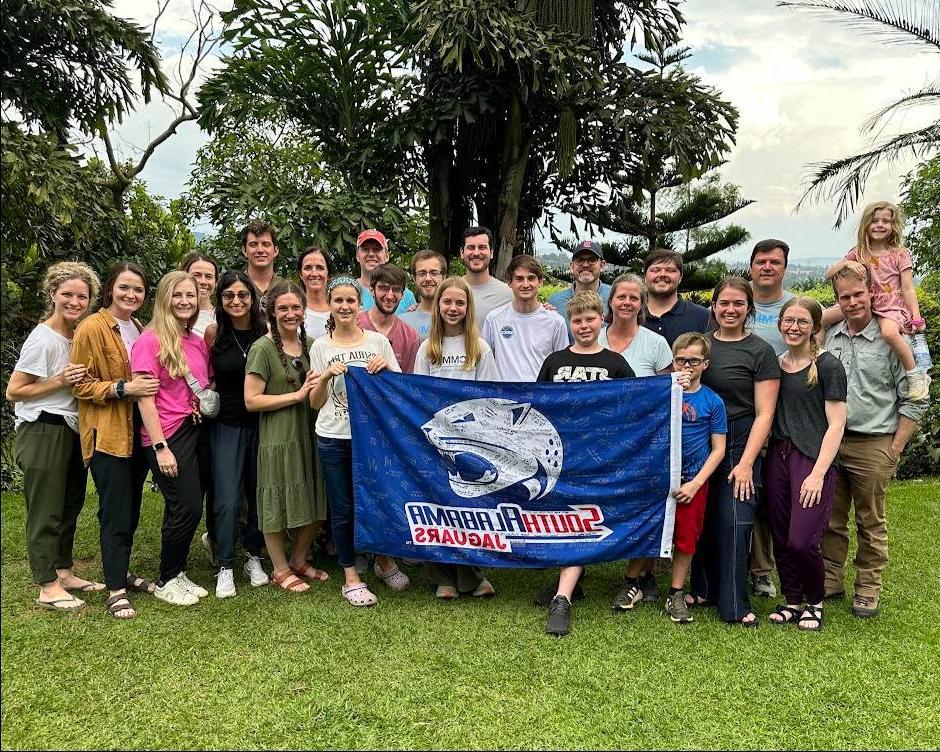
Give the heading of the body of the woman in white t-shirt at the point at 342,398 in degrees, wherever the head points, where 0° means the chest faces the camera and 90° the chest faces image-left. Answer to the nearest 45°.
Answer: approximately 0°

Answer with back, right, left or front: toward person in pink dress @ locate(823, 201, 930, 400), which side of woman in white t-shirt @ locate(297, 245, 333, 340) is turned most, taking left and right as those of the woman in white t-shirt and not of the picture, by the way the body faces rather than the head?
left

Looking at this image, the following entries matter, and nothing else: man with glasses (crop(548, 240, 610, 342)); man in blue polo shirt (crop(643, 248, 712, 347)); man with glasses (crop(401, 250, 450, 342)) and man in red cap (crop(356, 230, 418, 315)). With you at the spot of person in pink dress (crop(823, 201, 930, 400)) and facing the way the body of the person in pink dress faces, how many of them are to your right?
4

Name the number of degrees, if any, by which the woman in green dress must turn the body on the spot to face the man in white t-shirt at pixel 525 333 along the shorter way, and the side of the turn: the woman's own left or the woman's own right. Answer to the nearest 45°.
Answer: approximately 45° to the woman's own left

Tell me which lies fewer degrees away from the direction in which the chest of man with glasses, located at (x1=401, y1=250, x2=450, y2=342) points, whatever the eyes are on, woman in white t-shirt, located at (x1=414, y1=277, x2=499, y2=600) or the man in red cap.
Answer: the woman in white t-shirt

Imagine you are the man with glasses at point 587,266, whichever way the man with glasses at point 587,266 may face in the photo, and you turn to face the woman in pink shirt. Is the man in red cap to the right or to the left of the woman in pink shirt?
right

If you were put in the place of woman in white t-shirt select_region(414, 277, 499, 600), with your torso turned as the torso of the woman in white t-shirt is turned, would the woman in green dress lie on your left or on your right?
on your right

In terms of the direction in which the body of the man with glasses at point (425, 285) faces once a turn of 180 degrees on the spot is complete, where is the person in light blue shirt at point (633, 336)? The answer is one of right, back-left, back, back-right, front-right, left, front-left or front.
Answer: back-right
